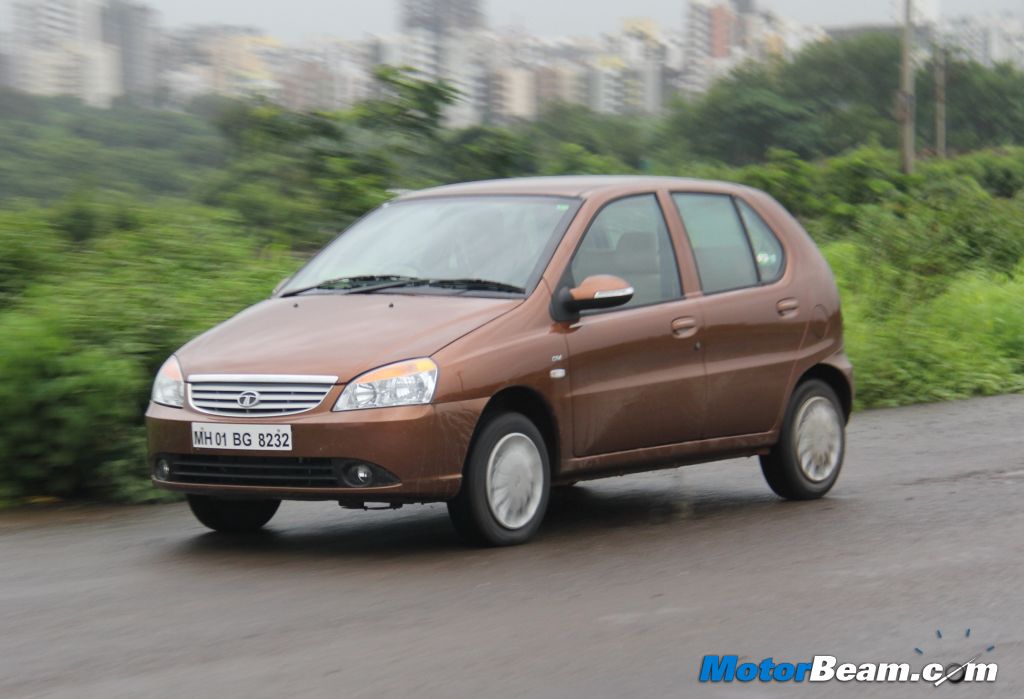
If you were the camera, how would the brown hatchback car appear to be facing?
facing the viewer and to the left of the viewer

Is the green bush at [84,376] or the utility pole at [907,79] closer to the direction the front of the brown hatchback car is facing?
the green bush

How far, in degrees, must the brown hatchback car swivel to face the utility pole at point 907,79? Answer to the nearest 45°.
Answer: approximately 135° to its right

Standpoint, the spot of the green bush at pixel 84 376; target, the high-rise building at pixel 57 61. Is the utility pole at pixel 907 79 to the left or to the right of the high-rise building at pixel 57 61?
right

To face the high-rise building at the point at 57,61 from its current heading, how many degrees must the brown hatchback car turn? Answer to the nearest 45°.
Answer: approximately 135° to its right

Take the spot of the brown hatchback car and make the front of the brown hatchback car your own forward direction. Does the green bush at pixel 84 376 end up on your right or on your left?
on your right
